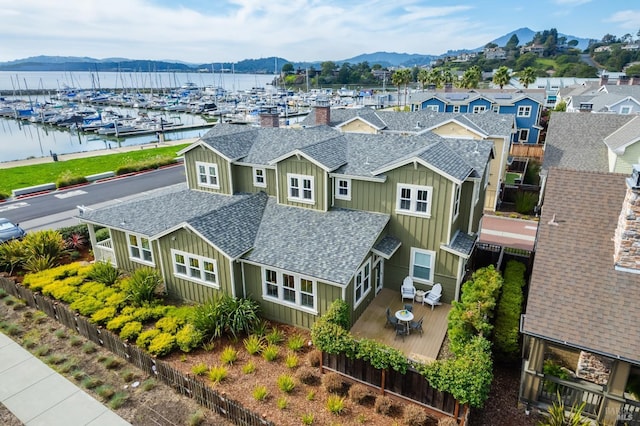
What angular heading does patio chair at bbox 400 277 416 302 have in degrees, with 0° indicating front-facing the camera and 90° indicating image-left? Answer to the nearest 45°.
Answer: approximately 0°

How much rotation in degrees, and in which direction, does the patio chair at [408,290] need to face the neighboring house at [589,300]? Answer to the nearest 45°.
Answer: approximately 45° to its left

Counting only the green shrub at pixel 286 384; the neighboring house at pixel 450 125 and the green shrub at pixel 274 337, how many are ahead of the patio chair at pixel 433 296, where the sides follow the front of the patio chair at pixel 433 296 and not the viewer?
2

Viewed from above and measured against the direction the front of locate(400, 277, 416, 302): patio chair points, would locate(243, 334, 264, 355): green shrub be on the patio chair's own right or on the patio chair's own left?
on the patio chair's own right

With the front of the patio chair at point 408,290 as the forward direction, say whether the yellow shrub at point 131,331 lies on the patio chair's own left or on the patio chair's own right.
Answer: on the patio chair's own right

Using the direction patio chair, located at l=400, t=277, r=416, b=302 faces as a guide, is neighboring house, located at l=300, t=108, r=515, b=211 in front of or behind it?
behind

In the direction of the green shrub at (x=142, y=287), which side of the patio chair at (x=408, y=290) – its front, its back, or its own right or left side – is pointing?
right

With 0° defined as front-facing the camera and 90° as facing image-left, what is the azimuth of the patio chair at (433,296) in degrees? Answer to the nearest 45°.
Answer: approximately 45°

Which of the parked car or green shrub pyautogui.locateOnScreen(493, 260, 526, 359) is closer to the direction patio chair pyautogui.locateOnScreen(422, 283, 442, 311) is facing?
the parked car

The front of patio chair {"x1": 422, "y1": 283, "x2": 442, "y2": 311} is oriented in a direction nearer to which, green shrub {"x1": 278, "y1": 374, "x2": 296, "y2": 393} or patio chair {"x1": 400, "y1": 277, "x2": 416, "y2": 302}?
the green shrub

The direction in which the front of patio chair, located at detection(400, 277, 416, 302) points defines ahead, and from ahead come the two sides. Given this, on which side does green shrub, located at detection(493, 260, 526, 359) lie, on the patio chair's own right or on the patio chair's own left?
on the patio chair's own left

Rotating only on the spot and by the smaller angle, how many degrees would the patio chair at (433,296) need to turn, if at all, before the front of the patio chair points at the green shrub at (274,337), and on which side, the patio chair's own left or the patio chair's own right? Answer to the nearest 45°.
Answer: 0° — it already faces it
